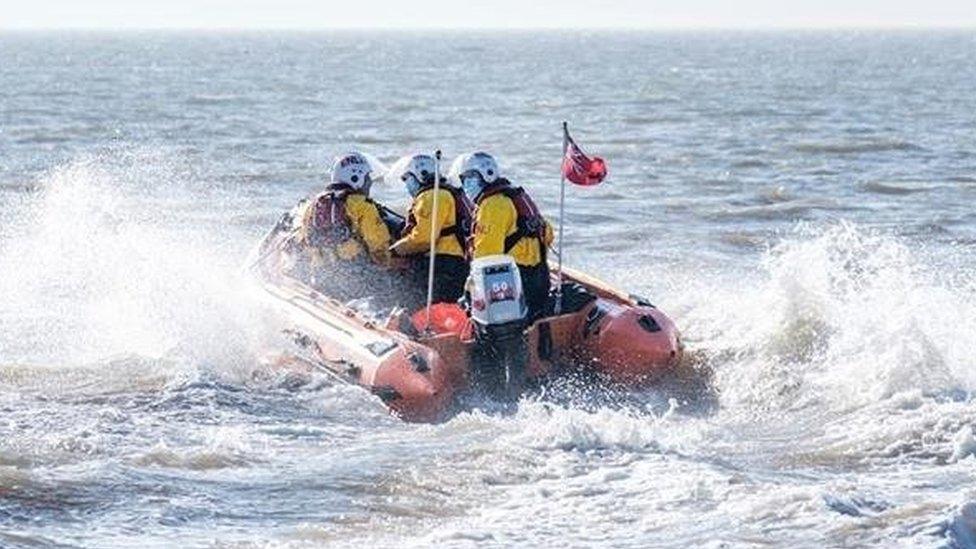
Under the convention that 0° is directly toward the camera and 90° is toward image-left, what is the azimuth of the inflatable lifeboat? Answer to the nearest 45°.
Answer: approximately 135°

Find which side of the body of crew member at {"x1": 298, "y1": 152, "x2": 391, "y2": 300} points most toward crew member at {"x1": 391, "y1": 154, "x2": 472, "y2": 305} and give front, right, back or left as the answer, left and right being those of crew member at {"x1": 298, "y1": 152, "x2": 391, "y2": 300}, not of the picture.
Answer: right

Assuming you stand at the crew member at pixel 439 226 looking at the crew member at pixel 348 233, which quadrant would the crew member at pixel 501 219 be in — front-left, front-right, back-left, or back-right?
back-left

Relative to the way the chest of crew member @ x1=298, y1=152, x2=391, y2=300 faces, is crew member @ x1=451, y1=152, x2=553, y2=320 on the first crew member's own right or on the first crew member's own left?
on the first crew member's own right

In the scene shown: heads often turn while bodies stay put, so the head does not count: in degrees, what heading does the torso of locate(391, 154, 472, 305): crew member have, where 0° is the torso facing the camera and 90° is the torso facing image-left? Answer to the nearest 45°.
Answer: approximately 90°
